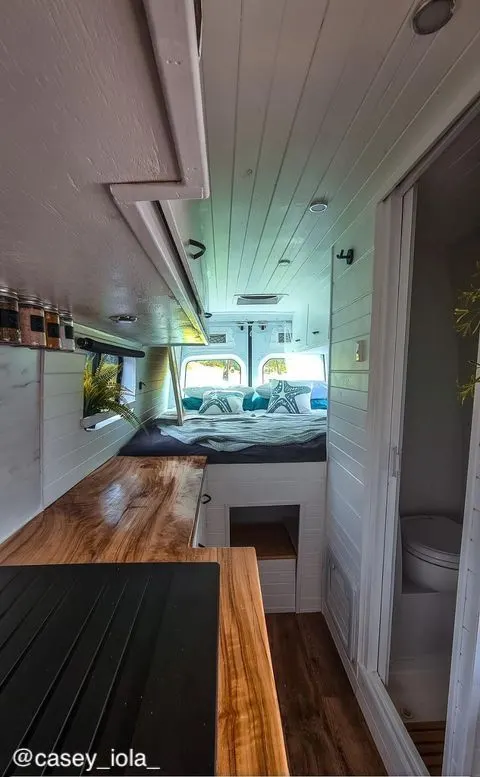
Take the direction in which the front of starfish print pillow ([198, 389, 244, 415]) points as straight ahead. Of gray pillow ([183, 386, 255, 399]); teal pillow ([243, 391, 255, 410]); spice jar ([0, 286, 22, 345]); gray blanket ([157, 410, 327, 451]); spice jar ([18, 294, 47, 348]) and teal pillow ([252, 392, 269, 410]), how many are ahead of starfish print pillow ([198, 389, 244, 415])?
3

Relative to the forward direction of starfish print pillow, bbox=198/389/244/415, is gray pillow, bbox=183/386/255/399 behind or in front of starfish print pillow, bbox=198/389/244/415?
behind

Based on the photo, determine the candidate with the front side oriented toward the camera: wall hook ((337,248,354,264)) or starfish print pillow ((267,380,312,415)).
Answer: the starfish print pillow

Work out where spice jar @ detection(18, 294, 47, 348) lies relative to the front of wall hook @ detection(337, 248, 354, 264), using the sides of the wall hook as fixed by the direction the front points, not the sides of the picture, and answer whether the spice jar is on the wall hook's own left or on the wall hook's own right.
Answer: on the wall hook's own left

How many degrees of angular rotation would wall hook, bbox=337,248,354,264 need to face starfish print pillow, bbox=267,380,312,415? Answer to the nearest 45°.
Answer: approximately 90° to its right

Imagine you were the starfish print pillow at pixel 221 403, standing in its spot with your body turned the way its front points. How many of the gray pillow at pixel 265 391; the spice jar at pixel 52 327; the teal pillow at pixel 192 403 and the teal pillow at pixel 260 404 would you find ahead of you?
1

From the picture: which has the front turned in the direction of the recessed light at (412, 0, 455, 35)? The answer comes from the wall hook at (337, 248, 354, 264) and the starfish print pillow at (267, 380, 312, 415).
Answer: the starfish print pillow

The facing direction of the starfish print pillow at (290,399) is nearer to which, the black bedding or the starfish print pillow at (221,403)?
the black bedding

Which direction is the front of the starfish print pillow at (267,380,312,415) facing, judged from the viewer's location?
facing the viewer

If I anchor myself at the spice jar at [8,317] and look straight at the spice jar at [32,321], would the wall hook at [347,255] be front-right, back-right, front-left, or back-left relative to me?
front-right

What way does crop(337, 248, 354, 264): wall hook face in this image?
to the viewer's left

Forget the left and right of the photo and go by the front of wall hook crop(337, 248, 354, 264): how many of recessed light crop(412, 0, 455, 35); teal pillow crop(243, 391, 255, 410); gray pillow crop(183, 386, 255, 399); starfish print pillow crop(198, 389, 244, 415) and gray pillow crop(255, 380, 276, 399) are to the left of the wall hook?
1

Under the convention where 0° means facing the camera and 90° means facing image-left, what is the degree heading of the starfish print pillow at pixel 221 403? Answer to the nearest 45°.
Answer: approximately 0°

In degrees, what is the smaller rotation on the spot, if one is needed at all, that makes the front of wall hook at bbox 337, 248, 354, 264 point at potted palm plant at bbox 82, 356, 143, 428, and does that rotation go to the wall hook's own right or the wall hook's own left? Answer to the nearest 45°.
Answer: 0° — it already faces it

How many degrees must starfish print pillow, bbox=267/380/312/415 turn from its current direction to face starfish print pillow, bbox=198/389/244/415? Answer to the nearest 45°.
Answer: approximately 90° to its right

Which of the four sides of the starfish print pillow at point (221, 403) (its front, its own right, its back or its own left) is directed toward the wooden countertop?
front

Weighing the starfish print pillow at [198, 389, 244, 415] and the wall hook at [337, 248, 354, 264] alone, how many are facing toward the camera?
1

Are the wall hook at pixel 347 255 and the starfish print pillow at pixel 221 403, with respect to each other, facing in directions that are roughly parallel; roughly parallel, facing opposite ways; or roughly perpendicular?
roughly perpendicular

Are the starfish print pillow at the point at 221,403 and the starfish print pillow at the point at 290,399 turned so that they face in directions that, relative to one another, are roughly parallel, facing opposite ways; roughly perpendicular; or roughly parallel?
roughly parallel
